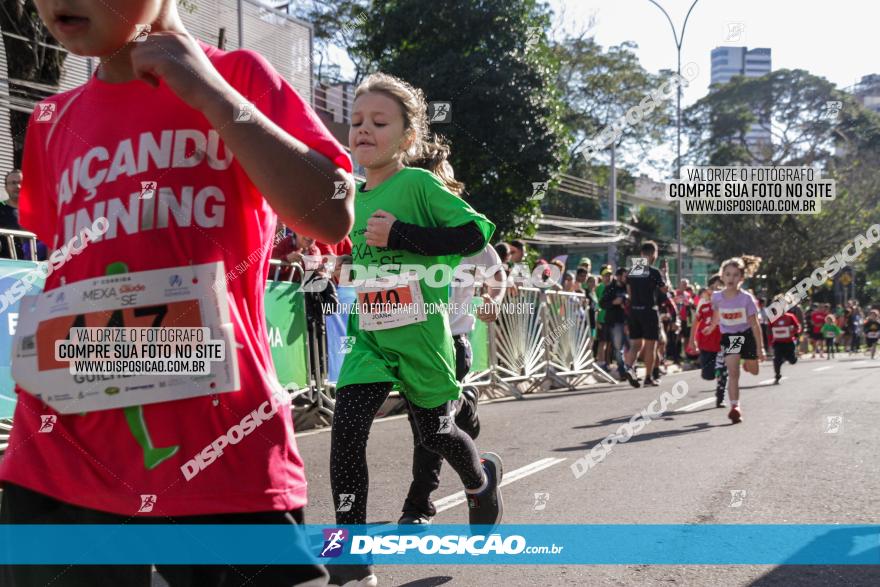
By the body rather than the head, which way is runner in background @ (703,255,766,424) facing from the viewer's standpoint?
toward the camera

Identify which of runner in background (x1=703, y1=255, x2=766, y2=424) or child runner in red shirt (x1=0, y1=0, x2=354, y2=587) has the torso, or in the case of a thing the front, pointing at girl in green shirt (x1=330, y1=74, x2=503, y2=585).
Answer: the runner in background

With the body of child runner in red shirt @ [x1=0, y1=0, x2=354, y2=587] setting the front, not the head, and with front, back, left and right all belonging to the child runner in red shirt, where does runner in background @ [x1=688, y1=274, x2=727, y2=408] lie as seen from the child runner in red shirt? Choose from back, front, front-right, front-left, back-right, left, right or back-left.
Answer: back

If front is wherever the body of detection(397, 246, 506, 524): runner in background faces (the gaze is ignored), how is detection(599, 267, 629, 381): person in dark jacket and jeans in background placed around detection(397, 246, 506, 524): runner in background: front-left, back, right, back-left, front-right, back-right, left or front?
back-right

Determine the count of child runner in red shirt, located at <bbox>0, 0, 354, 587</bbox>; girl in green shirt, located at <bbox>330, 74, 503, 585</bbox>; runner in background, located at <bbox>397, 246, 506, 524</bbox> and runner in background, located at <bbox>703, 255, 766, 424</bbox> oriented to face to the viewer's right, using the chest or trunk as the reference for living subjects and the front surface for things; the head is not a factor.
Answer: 0

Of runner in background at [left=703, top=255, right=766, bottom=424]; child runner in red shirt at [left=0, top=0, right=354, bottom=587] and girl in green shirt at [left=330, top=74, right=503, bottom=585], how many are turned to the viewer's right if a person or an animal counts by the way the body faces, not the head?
0

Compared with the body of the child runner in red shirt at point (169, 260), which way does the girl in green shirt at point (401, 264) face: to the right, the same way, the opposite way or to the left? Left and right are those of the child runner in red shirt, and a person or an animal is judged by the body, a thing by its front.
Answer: the same way

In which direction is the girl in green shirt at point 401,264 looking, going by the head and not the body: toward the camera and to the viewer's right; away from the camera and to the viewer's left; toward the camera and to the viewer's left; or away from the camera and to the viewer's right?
toward the camera and to the viewer's left

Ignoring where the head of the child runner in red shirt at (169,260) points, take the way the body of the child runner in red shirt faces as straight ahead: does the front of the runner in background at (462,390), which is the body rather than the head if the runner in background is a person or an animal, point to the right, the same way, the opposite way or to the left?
the same way

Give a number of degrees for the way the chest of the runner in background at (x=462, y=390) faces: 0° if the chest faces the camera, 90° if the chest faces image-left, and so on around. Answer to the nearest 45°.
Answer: approximately 45°

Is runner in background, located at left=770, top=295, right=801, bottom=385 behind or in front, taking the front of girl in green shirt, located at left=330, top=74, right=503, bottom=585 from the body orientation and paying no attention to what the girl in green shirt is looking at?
behind

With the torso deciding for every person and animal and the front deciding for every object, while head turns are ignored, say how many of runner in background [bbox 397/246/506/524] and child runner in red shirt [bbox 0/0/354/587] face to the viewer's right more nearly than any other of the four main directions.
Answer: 0

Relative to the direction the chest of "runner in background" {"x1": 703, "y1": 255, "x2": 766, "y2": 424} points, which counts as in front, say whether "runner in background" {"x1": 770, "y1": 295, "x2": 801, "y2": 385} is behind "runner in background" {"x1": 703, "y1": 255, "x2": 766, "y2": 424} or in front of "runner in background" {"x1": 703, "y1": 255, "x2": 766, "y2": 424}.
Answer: behind

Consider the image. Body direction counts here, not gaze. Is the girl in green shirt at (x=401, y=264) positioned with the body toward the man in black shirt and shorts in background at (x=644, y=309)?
no

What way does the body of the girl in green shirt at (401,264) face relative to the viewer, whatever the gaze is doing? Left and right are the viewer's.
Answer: facing the viewer and to the left of the viewer

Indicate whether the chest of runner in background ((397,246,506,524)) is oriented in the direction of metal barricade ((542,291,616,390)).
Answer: no

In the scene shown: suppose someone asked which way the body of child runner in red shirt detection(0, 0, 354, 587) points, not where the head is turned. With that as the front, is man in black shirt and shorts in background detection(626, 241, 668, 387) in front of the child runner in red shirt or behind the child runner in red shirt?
behind

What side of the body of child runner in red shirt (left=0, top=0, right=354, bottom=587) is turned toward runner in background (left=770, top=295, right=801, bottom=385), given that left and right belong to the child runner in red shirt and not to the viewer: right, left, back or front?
back

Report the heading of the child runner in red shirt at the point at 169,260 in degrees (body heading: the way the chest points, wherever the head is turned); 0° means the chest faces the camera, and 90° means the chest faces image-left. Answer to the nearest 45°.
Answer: approximately 45°
